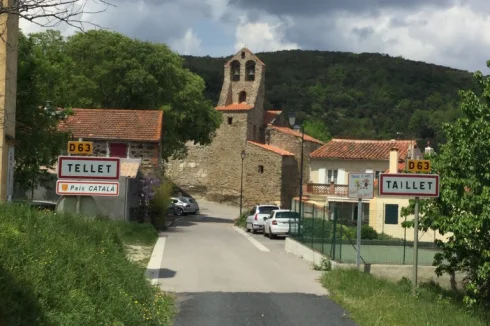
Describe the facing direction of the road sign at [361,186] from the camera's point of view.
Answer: facing the viewer

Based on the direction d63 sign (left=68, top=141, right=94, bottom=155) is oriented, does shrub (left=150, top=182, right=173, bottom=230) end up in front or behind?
behind

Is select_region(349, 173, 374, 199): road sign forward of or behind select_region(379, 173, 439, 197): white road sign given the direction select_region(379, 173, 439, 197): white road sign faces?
behind

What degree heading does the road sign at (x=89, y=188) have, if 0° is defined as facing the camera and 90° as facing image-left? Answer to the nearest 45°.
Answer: approximately 0°
